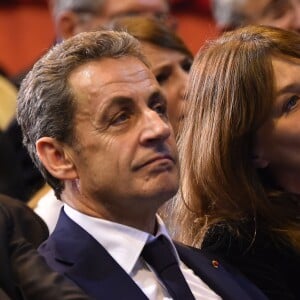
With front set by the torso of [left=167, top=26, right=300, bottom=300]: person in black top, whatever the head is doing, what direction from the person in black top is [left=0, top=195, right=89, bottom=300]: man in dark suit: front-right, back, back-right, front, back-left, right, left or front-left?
right

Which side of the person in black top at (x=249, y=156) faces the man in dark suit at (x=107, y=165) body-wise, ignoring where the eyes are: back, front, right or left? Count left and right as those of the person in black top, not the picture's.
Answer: right

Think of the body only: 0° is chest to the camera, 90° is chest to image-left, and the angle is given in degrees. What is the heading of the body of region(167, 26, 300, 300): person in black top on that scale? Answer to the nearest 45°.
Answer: approximately 315°
